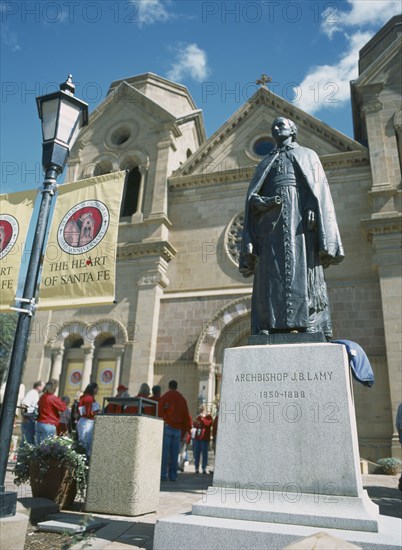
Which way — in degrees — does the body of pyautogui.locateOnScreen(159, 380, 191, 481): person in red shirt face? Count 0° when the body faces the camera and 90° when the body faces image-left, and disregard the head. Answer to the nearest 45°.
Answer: approximately 180°

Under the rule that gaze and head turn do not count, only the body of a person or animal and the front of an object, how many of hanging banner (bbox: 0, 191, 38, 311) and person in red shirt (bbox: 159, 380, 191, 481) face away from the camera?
1

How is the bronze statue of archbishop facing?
toward the camera

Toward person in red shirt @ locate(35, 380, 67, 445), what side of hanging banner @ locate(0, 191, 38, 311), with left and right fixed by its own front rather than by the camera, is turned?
back

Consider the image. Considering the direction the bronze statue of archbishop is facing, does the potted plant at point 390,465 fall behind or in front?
behind

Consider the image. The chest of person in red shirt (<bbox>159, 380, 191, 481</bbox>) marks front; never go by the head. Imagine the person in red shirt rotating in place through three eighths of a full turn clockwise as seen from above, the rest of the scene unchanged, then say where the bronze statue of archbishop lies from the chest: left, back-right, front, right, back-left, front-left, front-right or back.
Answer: front-right

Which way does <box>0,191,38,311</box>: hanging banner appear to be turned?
toward the camera

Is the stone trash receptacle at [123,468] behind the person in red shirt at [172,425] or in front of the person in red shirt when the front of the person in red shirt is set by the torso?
behind
